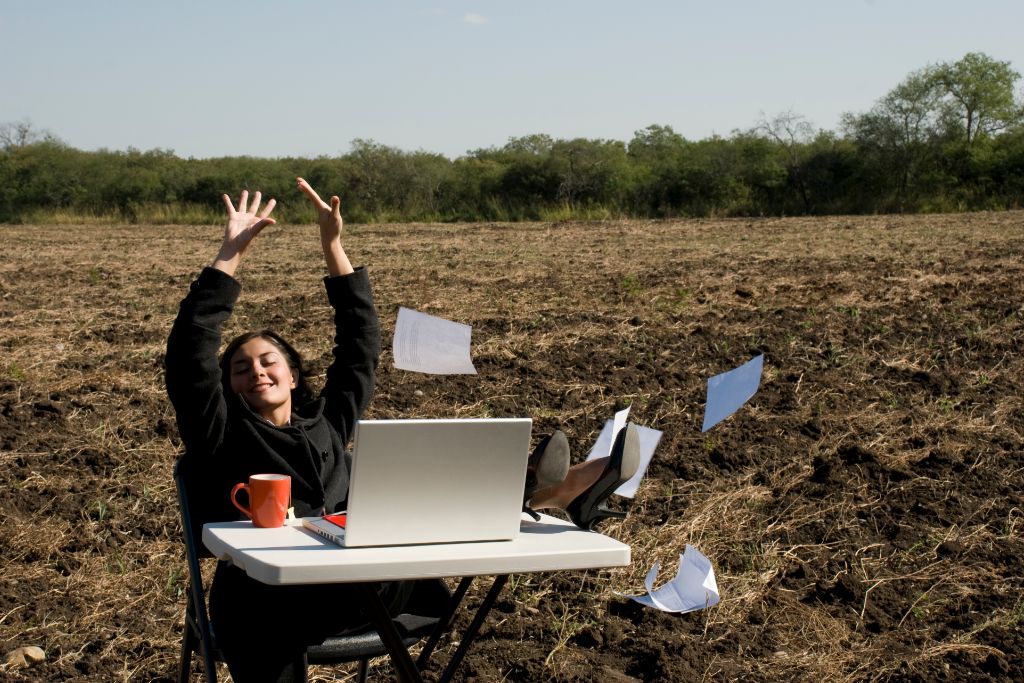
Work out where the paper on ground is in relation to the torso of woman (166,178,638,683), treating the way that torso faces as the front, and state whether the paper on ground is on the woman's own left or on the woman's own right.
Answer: on the woman's own left

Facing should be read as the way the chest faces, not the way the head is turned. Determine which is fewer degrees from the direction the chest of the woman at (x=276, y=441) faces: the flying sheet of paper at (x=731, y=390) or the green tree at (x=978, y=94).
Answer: the flying sheet of paper

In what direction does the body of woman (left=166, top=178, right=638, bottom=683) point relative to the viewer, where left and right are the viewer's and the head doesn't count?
facing the viewer and to the right of the viewer

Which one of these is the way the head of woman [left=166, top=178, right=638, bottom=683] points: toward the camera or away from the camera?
toward the camera

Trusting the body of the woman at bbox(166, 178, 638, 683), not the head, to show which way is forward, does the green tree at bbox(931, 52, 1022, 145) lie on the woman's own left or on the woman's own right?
on the woman's own left
